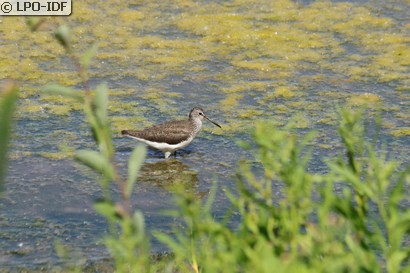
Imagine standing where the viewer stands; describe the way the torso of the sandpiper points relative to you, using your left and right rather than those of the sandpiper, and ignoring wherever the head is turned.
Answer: facing to the right of the viewer
